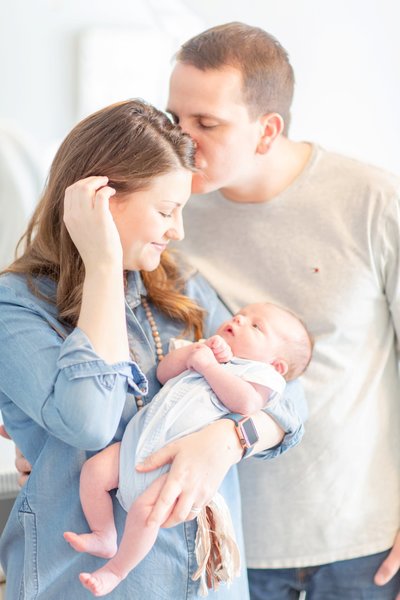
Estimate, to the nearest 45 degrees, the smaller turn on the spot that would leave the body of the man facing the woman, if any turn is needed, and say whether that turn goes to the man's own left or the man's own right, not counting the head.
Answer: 0° — they already face them

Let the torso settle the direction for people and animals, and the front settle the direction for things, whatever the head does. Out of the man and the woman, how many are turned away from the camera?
0

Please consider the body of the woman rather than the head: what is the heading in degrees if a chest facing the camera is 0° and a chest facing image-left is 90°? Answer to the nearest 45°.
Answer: approximately 315°

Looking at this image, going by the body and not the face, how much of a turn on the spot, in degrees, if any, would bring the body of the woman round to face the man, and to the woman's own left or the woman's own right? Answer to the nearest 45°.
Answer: approximately 90° to the woman's own left
